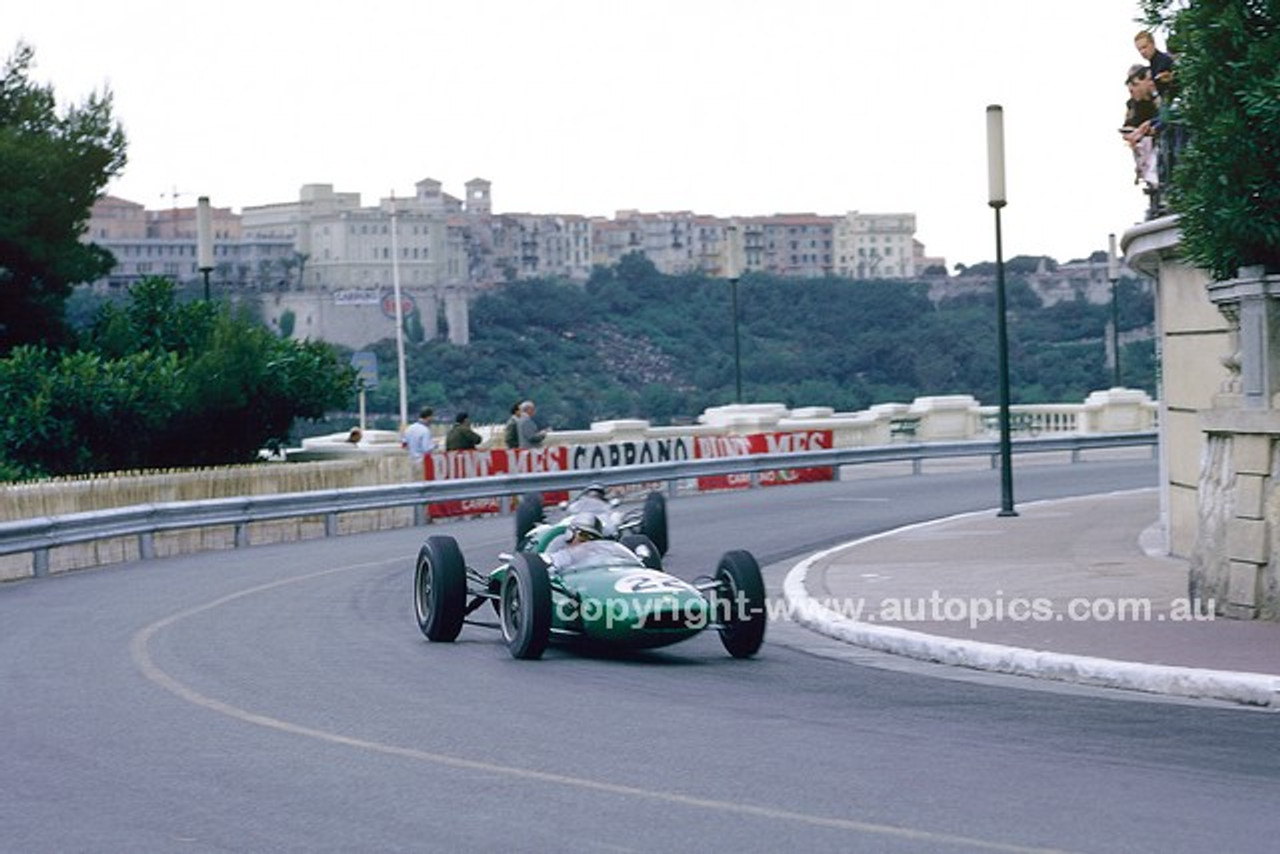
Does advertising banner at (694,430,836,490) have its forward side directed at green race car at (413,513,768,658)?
yes

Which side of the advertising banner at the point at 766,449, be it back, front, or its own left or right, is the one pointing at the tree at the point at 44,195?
right

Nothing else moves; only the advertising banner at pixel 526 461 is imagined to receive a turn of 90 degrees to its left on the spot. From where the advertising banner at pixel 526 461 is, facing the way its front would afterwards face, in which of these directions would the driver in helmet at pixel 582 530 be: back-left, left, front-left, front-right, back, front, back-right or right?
right

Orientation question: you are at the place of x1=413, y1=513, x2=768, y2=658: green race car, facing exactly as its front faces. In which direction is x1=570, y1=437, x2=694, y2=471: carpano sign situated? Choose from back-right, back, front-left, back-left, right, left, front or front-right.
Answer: back-left

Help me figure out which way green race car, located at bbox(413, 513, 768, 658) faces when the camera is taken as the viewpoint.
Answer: facing the viewer and to the right of the viewer

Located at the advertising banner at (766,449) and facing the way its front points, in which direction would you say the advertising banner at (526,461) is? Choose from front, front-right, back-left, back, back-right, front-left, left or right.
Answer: front-right

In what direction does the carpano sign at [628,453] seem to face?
toward the camera

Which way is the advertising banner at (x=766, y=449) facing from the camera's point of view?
toward the camera

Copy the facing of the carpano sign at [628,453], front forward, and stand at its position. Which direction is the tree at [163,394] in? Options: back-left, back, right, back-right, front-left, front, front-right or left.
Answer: right

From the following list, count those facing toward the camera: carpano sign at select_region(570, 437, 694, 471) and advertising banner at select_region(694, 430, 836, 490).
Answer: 2

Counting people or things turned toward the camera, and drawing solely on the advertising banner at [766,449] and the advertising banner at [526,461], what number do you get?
2

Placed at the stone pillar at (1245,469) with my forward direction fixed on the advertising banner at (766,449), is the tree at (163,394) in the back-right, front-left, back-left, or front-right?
front-left

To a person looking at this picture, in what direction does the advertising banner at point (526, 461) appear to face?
facing the viewer
